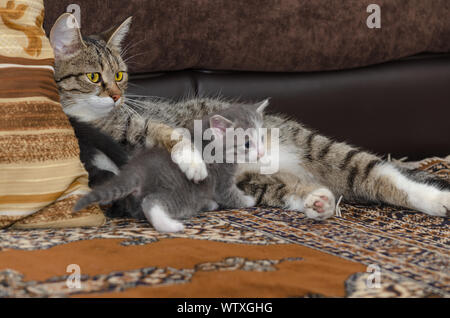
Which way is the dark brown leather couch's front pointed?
toward the camera
